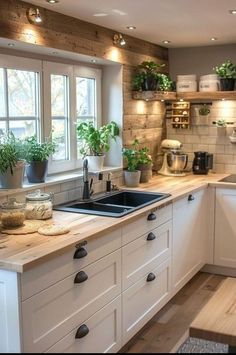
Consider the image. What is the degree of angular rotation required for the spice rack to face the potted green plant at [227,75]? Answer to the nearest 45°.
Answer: approximately 45° to its left

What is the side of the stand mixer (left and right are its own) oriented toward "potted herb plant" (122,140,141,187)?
right

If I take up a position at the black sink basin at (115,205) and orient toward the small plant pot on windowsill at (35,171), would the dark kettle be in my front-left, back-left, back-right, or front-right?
back-right

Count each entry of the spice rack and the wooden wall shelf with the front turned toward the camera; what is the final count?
2

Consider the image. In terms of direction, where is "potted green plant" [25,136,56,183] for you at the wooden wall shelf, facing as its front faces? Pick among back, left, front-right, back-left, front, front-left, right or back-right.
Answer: front-right
